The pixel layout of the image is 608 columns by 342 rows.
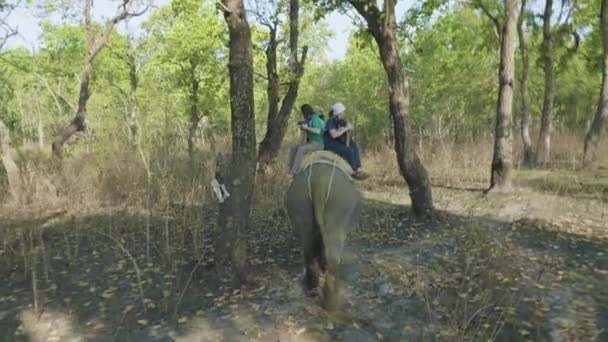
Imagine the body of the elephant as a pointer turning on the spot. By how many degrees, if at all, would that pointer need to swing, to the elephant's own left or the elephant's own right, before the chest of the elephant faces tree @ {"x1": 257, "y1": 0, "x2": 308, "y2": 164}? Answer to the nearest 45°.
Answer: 0° — it already faces it

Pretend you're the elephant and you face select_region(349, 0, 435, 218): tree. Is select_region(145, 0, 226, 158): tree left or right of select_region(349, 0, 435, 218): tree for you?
left

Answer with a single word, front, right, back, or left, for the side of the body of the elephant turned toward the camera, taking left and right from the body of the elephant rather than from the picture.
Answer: back
